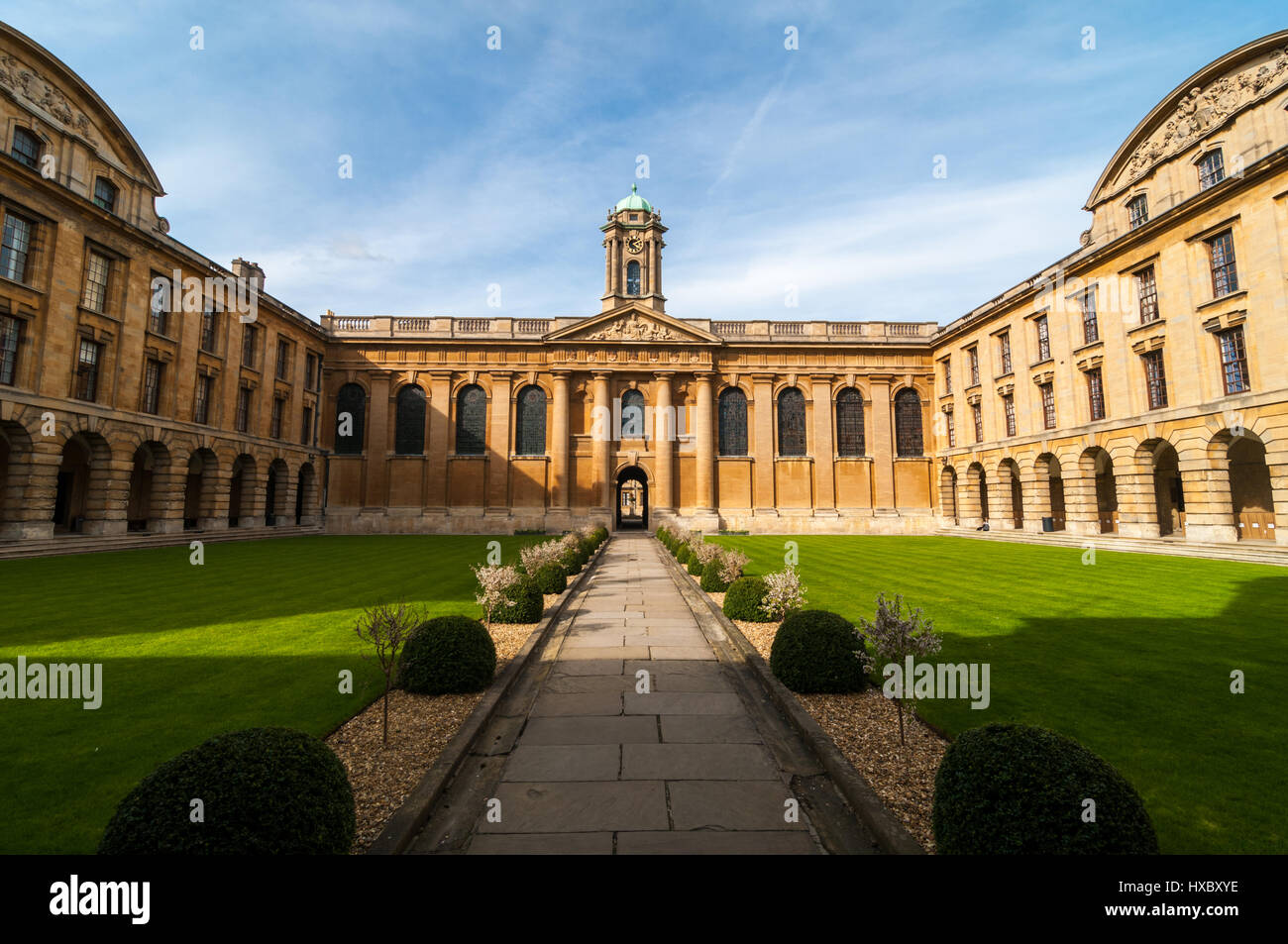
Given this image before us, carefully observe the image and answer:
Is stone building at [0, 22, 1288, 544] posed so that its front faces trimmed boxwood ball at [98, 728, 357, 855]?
yes

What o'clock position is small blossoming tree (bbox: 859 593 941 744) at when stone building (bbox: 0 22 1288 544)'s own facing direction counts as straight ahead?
The small blossoming tree is roughly at 12 o'clock from the stone building.

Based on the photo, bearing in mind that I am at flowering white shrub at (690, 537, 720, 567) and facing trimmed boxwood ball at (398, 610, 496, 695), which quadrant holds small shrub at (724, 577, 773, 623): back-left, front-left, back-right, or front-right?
front-left

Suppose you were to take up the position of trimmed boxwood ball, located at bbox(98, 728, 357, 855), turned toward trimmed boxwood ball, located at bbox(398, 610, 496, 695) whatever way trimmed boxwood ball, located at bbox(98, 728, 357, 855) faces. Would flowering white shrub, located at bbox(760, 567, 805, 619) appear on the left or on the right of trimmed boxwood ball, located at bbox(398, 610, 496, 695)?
right

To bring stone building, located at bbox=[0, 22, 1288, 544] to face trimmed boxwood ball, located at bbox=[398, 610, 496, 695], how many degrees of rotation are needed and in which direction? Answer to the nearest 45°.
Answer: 0° — it already faces it

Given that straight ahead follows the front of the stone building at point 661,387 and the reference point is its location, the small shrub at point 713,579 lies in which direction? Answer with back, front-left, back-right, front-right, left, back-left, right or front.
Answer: front

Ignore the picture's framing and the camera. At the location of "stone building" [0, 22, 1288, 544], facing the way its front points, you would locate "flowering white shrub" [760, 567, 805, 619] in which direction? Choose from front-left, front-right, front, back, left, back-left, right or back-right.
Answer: front

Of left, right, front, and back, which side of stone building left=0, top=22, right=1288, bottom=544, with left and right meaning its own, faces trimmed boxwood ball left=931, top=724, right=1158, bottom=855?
front

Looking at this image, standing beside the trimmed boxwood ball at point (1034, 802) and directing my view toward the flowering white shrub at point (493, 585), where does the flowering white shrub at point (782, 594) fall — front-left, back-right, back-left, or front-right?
front-right

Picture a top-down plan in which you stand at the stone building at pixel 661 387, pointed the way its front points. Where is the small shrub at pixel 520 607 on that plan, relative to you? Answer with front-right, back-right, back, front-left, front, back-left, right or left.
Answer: front

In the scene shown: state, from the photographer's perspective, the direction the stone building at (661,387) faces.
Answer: facing the viewer

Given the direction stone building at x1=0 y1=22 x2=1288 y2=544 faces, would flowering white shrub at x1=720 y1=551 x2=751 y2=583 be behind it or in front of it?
in front

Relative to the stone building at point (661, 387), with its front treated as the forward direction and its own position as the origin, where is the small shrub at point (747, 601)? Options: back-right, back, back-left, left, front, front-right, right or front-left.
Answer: front

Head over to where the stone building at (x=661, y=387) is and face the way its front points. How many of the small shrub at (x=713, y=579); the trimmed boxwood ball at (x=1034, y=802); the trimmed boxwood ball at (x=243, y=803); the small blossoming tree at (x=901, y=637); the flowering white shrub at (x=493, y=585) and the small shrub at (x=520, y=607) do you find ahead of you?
6

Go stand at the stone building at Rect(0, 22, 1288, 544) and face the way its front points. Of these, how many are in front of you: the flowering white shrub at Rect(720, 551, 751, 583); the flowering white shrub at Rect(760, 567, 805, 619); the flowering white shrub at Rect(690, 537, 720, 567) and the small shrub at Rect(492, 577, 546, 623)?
4
